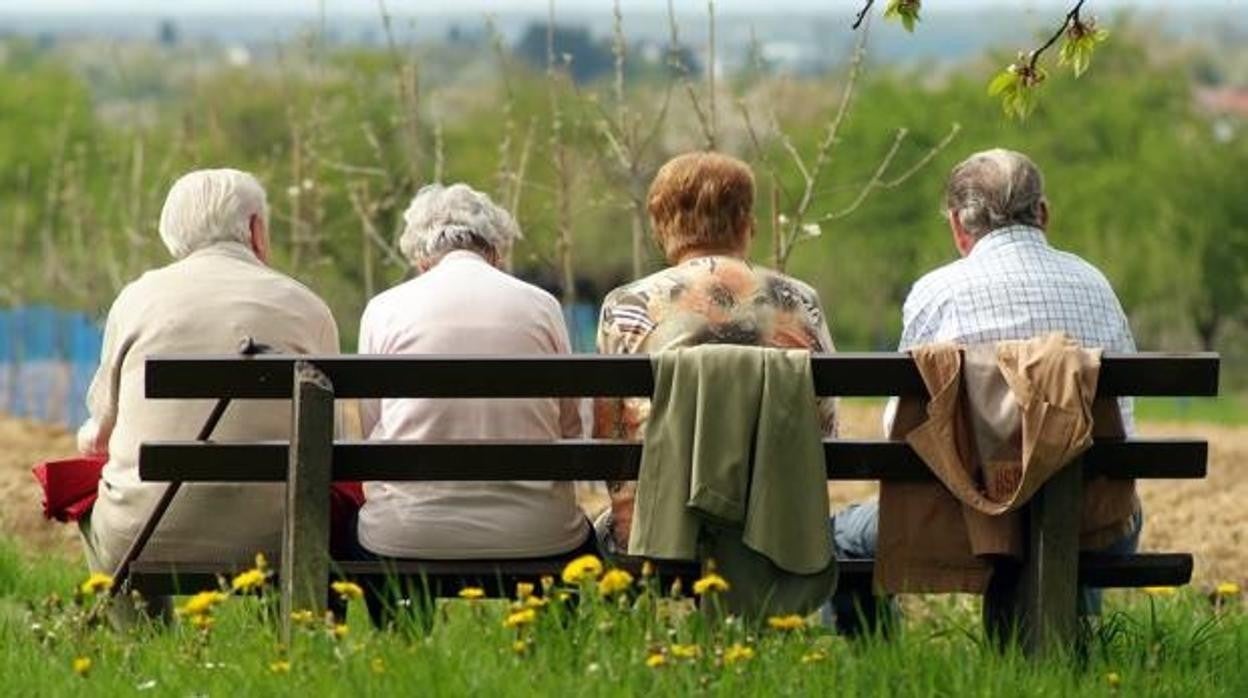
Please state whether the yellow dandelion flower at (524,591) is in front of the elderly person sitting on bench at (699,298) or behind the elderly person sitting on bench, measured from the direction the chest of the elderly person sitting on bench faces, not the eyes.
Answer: behind

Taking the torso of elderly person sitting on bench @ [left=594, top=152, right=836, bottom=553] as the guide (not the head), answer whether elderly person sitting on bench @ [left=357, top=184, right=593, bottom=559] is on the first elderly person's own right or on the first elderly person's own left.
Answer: on the first elderly person's own left

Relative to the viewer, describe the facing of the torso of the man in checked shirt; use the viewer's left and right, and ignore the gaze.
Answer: facing away from the viewer

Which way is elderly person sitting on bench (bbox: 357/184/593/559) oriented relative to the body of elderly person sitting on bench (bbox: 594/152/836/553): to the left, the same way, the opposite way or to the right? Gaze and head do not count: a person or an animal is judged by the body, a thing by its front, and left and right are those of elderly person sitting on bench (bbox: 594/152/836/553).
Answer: the same way

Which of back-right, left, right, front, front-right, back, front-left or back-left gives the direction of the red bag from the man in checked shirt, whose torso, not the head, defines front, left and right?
left

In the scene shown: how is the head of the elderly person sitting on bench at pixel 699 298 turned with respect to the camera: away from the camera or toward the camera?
away from the camera

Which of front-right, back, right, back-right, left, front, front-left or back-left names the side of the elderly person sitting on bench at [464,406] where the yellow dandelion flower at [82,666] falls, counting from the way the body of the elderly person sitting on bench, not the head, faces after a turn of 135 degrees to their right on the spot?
right

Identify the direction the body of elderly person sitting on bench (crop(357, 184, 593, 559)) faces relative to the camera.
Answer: away from the camera

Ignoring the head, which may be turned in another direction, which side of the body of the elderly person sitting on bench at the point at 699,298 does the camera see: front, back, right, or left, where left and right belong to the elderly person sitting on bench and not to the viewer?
back

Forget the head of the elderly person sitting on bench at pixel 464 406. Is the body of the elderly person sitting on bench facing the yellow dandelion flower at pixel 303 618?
no

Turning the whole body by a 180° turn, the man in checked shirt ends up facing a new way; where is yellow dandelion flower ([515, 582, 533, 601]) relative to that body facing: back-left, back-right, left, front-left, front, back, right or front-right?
front-right

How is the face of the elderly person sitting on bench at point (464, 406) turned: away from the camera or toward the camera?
away from the camera

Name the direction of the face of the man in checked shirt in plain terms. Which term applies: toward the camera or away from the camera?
away from the camera

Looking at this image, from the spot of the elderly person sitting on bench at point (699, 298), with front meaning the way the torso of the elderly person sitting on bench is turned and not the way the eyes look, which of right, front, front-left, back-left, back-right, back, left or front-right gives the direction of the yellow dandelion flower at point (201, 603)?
back-left

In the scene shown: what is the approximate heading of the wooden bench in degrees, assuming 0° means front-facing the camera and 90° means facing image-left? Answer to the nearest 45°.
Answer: approximately 180°

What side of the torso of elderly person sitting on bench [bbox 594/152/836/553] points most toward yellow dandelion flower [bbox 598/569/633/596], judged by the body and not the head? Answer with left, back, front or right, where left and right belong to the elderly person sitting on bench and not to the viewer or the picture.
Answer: back
